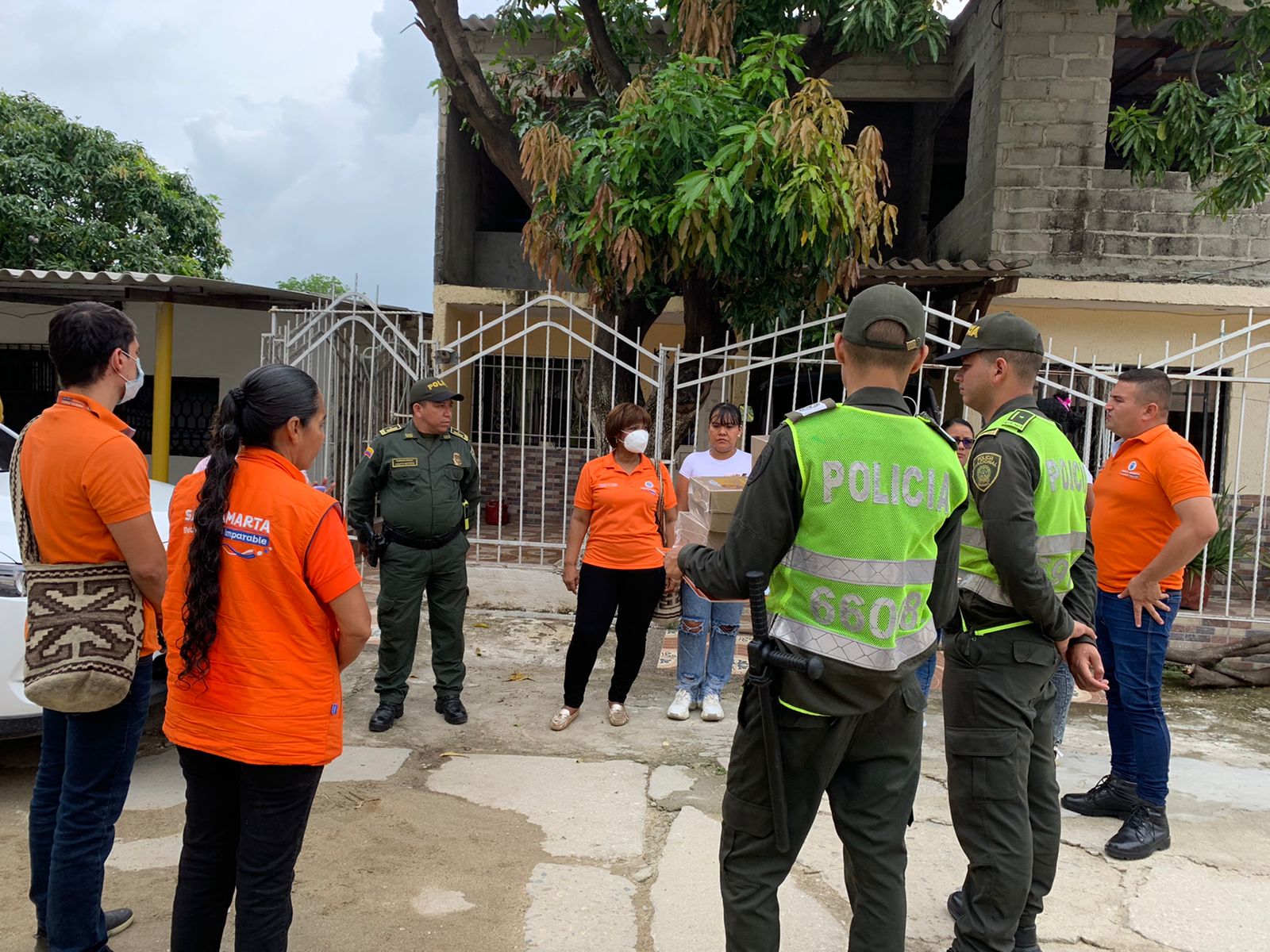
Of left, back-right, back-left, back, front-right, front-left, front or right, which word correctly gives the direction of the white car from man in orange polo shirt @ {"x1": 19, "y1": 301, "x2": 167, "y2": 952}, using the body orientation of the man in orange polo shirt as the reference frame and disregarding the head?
front-left

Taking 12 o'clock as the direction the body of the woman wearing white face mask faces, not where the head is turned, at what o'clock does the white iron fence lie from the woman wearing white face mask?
The white iron fence is roughly at 6 o'clock from the woman wearing white face mask.

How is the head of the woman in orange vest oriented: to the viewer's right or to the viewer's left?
to the viewer's right

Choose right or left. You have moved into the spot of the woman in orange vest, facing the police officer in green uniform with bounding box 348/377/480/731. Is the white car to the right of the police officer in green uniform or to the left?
left

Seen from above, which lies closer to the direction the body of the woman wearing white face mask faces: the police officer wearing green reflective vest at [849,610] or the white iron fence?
the police officer wearing green reflective vest

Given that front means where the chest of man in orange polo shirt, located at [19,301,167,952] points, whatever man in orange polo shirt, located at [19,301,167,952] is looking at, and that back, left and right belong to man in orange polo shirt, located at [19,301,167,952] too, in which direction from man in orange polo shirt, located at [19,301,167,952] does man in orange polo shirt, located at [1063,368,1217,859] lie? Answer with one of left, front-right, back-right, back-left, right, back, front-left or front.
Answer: front-right

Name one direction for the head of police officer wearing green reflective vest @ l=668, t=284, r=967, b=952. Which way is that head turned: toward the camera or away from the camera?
away from the camera

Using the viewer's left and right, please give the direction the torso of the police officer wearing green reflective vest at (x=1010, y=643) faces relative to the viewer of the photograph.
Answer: facing away from the viewer and to the left of the viewer

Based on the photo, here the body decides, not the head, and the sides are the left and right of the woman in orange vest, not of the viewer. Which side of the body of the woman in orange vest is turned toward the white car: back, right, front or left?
left

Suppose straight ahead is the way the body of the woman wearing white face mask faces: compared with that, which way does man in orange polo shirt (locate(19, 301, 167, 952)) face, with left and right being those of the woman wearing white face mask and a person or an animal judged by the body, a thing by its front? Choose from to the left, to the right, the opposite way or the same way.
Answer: the opposite way

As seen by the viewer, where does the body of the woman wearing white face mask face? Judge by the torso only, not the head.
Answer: toward the camera

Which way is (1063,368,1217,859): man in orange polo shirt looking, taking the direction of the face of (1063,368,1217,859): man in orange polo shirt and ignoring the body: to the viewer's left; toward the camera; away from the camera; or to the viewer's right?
to the viewer's left

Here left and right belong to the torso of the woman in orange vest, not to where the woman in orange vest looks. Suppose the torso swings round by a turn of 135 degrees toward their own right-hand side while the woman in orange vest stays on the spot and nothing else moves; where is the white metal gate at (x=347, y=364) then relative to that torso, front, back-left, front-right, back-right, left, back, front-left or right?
back
